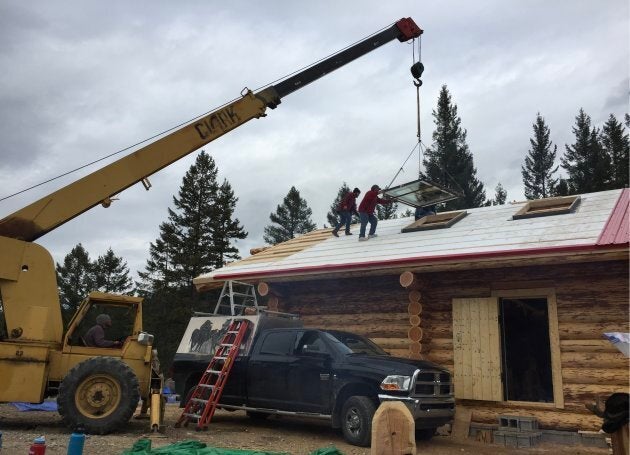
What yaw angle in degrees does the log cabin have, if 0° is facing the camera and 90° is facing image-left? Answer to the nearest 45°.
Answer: approximately 0°

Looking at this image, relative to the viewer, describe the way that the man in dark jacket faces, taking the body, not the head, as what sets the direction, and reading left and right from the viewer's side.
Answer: facing to the right of the viewer

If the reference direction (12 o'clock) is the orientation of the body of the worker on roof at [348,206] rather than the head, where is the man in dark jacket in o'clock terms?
The man in dark jacket is roughly at 4 o'clock from the worker on roof.

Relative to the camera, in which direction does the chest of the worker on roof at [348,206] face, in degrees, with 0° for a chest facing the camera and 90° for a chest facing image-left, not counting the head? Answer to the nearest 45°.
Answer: approximately 270°

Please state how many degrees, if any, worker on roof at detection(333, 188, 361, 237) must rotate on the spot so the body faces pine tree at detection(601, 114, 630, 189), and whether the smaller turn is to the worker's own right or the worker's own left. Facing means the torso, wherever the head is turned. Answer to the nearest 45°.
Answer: approximately 45° to the worker's own left

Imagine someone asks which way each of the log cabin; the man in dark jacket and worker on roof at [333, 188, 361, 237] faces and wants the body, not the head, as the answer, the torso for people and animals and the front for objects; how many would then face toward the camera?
1

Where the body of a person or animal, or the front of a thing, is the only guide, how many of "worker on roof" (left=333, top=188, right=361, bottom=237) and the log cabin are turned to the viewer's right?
1

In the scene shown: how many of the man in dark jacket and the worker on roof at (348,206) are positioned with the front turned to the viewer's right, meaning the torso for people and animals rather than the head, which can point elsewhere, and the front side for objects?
2

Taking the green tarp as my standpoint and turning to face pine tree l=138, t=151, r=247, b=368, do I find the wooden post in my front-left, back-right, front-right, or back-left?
back-right

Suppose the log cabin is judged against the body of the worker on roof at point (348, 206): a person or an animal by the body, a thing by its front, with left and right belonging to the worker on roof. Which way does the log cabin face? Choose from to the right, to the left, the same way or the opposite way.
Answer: to the right

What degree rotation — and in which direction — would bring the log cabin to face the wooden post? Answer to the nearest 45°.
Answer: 0° — it already faces it

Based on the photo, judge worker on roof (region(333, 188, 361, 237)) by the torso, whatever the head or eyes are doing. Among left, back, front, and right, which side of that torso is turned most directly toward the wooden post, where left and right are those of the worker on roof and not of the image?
right

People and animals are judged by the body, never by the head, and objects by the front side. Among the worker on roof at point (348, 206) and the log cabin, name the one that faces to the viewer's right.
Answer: the worker on roof
